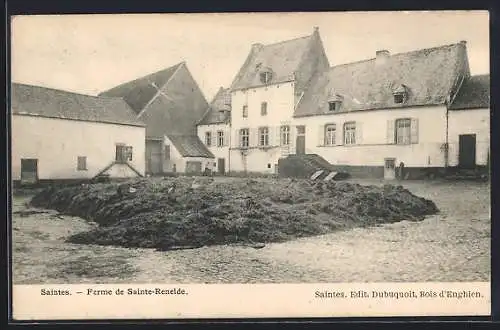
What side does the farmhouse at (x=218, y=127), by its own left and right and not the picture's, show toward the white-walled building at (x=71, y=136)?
right

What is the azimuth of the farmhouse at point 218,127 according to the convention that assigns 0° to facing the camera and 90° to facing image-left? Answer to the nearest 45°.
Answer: approximately 0°

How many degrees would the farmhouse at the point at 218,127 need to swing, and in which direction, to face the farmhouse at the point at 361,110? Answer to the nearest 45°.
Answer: approximately 90° to its left
